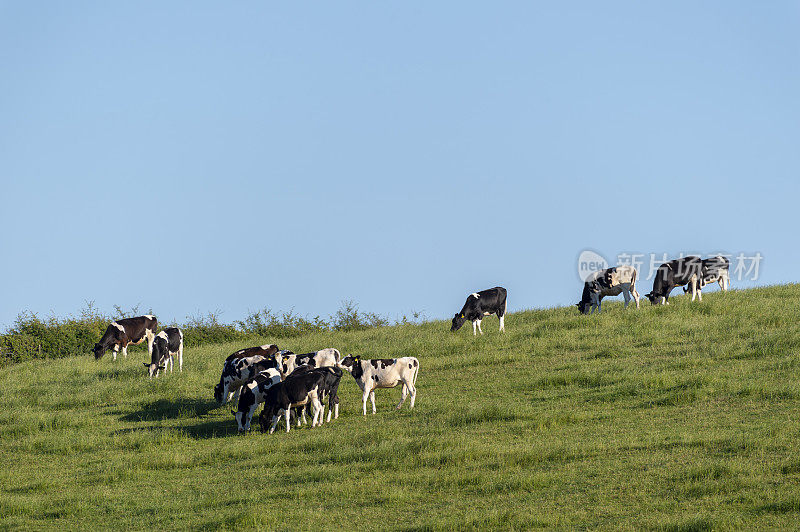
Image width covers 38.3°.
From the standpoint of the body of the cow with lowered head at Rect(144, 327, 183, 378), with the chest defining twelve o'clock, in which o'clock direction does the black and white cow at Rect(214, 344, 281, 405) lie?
The black and white cow is roughly at 10 o'clock from the cow with lowered head.

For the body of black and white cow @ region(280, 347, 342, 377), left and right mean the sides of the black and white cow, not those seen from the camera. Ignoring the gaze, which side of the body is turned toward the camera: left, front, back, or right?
left

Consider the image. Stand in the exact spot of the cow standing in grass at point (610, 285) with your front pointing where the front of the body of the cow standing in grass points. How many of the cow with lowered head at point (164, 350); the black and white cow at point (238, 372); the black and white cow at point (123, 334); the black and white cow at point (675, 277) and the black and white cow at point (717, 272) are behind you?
2

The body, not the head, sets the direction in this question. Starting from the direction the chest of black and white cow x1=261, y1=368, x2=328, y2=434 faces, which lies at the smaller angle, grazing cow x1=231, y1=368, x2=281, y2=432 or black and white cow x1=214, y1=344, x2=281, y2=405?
the grazing cow

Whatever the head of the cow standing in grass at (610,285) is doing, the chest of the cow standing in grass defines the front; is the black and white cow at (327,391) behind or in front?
in front

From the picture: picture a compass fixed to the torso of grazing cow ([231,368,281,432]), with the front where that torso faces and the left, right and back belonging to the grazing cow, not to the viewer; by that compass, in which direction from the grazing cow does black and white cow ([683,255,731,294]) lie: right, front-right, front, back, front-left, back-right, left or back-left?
back

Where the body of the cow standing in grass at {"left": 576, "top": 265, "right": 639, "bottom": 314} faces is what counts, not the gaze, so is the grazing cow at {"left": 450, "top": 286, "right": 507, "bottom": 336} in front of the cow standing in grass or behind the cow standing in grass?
in front

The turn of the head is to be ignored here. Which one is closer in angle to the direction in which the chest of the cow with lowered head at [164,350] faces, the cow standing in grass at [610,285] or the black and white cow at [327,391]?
the black and white cow

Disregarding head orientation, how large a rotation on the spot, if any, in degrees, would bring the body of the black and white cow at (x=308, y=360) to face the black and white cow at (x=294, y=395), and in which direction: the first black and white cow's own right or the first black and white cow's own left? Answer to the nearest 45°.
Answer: approximately 90° to the first black and white cow's own left
